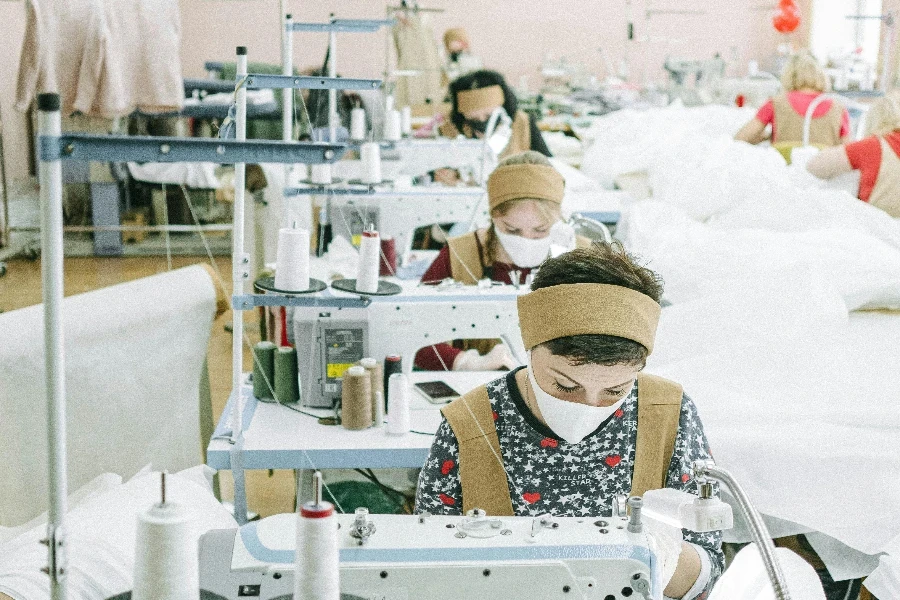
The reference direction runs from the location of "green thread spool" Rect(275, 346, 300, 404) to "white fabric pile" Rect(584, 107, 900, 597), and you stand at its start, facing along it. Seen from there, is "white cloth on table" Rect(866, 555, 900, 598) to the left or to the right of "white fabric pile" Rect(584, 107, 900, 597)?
right

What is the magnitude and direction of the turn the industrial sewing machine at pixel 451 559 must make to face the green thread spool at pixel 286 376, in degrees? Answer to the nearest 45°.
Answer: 0° — it already faces it

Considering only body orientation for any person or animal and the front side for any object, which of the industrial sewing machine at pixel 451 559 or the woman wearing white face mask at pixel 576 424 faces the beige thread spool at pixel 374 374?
the industrial sewing machine

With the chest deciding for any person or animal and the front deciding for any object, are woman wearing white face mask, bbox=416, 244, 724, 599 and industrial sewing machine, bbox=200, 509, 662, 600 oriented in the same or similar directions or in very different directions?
very different directions

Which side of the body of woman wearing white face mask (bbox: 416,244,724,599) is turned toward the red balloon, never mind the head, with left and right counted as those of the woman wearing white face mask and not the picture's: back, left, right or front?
back

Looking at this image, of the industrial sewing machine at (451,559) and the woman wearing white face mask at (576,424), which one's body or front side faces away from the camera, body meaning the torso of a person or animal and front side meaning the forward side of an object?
the industrial sewing machine

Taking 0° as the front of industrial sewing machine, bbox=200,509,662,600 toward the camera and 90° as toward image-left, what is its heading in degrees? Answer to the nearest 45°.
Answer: approximately 180°

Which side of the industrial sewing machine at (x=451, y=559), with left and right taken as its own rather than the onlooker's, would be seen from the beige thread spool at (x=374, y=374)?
front

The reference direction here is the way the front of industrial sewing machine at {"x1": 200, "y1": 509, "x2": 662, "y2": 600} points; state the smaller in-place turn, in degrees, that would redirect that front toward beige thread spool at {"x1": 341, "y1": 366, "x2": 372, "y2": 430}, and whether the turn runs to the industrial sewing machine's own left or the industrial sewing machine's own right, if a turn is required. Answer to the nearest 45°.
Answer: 0° — it already faces it

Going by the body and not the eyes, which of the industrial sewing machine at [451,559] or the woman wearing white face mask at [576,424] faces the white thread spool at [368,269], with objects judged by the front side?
the industrial sewing machine
